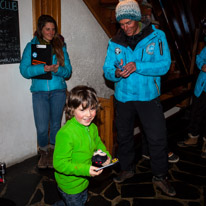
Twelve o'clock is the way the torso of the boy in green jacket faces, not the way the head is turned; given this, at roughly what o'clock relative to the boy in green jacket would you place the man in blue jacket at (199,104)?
The man in blue jacket is roughly at 9 o'clock from the boy in green jacket.

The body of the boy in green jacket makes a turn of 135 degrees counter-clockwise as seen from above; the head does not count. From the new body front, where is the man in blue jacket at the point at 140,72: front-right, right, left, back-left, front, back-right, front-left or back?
front-right

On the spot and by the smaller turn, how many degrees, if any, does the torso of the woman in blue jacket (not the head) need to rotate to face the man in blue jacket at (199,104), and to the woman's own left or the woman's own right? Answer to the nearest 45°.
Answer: approximately 90° to the woman's own left

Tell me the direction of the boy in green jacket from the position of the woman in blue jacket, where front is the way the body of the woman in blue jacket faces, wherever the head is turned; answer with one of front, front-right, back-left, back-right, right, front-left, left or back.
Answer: front

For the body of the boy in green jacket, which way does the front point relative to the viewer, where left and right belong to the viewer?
facing the viewer and to the right of the viewer

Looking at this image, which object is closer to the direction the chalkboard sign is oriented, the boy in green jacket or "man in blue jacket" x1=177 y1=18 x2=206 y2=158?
the boy in green jacket

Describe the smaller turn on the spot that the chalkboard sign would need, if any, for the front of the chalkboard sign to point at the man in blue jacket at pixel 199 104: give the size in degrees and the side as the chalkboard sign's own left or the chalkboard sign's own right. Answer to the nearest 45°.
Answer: approximately 90° to the chalkboard sign's own left

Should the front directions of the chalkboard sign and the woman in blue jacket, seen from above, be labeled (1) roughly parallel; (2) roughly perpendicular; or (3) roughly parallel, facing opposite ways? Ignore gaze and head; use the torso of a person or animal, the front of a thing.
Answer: roughly parallel

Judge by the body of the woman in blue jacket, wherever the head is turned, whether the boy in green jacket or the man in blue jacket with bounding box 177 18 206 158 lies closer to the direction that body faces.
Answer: the boy in green jacket

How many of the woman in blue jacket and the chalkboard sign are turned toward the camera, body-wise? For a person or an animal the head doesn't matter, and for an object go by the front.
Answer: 2

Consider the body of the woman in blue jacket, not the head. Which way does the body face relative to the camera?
toward the camera

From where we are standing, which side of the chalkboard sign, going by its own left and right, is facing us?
front

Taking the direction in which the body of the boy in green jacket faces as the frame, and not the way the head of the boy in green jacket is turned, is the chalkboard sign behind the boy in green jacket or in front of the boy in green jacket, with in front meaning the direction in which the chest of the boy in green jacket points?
behind
